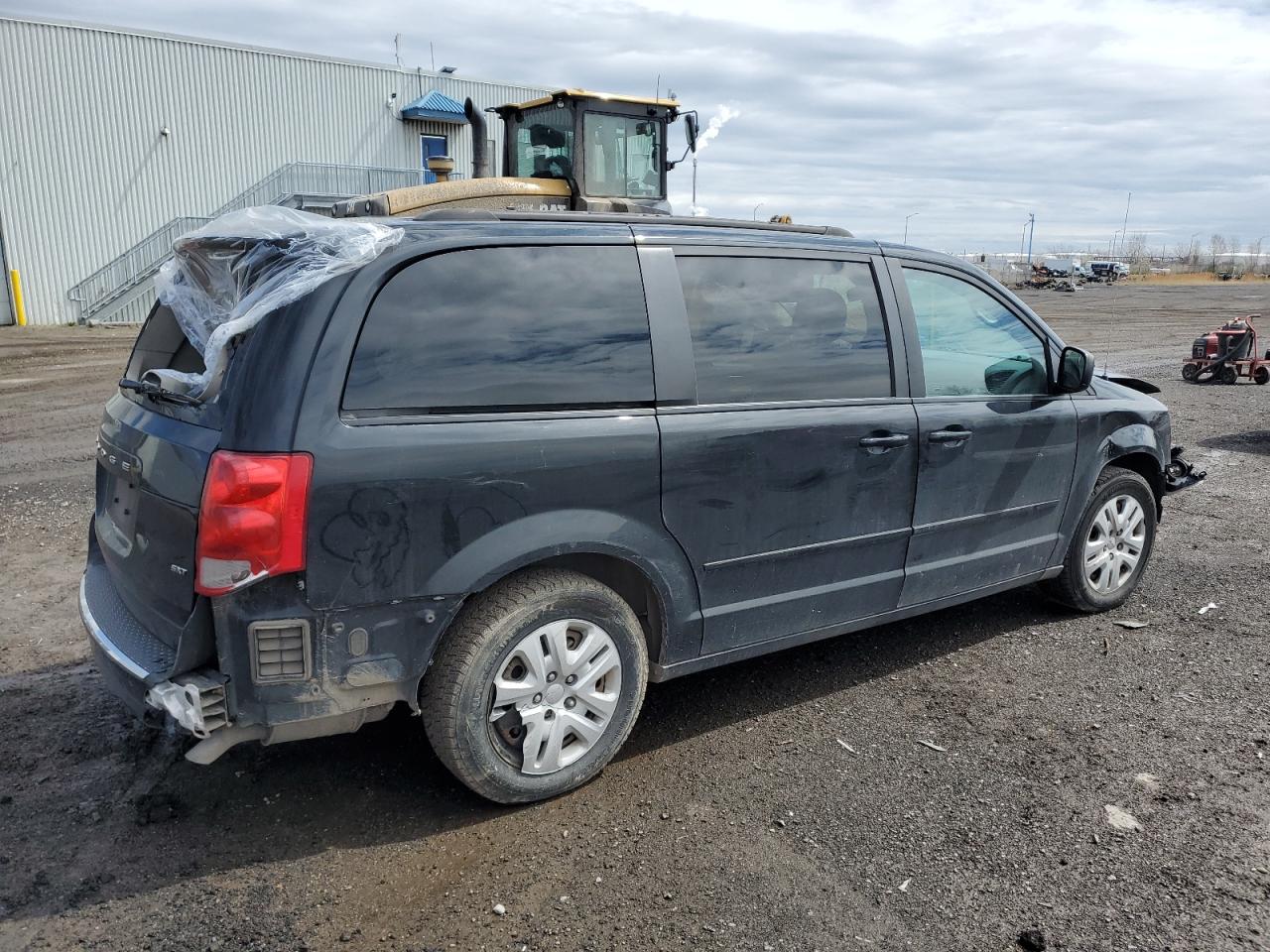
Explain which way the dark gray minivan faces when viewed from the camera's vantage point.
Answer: facing away from the viewer and to the right of the viewer

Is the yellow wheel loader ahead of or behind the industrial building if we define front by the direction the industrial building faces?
ahead

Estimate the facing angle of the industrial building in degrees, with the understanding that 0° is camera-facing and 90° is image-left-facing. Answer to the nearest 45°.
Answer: approximately 315°

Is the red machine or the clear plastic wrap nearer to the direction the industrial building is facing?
the red machine

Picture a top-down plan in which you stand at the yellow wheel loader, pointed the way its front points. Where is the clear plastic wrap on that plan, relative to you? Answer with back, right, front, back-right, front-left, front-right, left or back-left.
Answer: back-right

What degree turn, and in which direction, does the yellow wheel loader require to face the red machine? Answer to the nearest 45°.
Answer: approximately 45° to its right

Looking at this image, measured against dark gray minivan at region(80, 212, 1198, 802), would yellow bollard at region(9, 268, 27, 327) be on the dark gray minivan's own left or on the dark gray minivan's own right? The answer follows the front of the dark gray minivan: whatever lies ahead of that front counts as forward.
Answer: on the dark gray minivan's own left

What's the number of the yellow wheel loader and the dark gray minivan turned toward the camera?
0

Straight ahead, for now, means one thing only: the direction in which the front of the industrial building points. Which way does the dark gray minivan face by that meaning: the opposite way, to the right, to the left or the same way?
to the left

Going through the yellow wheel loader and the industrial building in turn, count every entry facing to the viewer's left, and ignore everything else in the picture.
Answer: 0

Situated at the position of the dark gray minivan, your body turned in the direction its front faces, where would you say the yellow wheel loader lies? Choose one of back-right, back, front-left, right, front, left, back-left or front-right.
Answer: front-left

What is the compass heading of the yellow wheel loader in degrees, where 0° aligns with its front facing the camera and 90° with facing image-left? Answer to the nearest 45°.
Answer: approximately 225°
